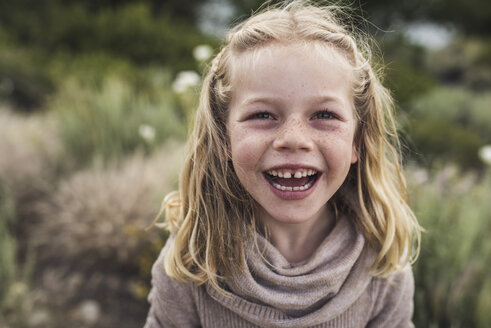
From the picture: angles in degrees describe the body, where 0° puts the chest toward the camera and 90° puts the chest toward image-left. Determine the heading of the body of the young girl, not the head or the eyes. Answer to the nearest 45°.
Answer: approximately 0°
